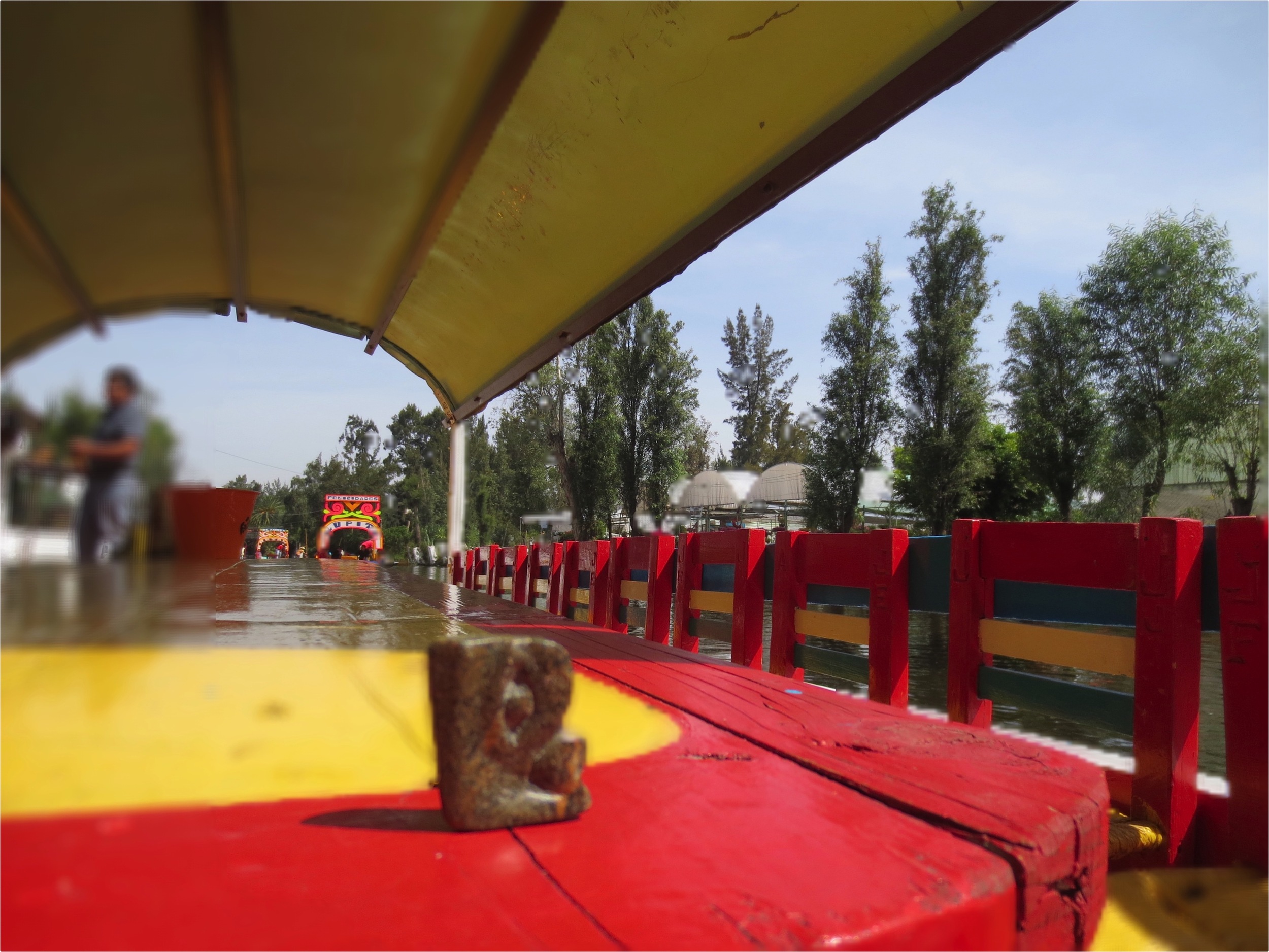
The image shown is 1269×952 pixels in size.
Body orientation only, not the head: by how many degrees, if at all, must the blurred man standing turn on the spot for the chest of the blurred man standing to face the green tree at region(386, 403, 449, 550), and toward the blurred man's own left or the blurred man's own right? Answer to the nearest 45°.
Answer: approximately 90° to the blurred man's own right

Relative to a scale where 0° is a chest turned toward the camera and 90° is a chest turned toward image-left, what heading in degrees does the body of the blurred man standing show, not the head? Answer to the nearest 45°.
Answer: approximately 90°

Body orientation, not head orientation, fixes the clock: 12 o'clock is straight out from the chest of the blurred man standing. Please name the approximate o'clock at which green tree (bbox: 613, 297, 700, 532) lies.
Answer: The green tree is roughly at 4 o'clock from the blurred man standing.

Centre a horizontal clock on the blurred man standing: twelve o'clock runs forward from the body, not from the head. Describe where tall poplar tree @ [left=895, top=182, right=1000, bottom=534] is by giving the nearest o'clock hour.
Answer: The tall poplar tree is roughly at 5 o'clock from the blurred man standing.

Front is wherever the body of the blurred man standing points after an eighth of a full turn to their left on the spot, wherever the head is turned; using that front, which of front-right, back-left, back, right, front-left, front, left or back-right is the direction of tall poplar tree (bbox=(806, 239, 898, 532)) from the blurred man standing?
back

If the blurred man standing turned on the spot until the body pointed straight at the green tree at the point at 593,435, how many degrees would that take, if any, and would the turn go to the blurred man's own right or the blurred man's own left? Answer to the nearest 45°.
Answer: approximately 135° to the blurred man's own right

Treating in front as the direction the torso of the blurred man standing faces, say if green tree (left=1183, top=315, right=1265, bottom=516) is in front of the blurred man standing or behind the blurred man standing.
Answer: behind

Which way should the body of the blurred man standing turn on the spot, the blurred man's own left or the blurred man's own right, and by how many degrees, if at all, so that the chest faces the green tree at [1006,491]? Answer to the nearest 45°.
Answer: approximately 135° to the blurred man's own right
